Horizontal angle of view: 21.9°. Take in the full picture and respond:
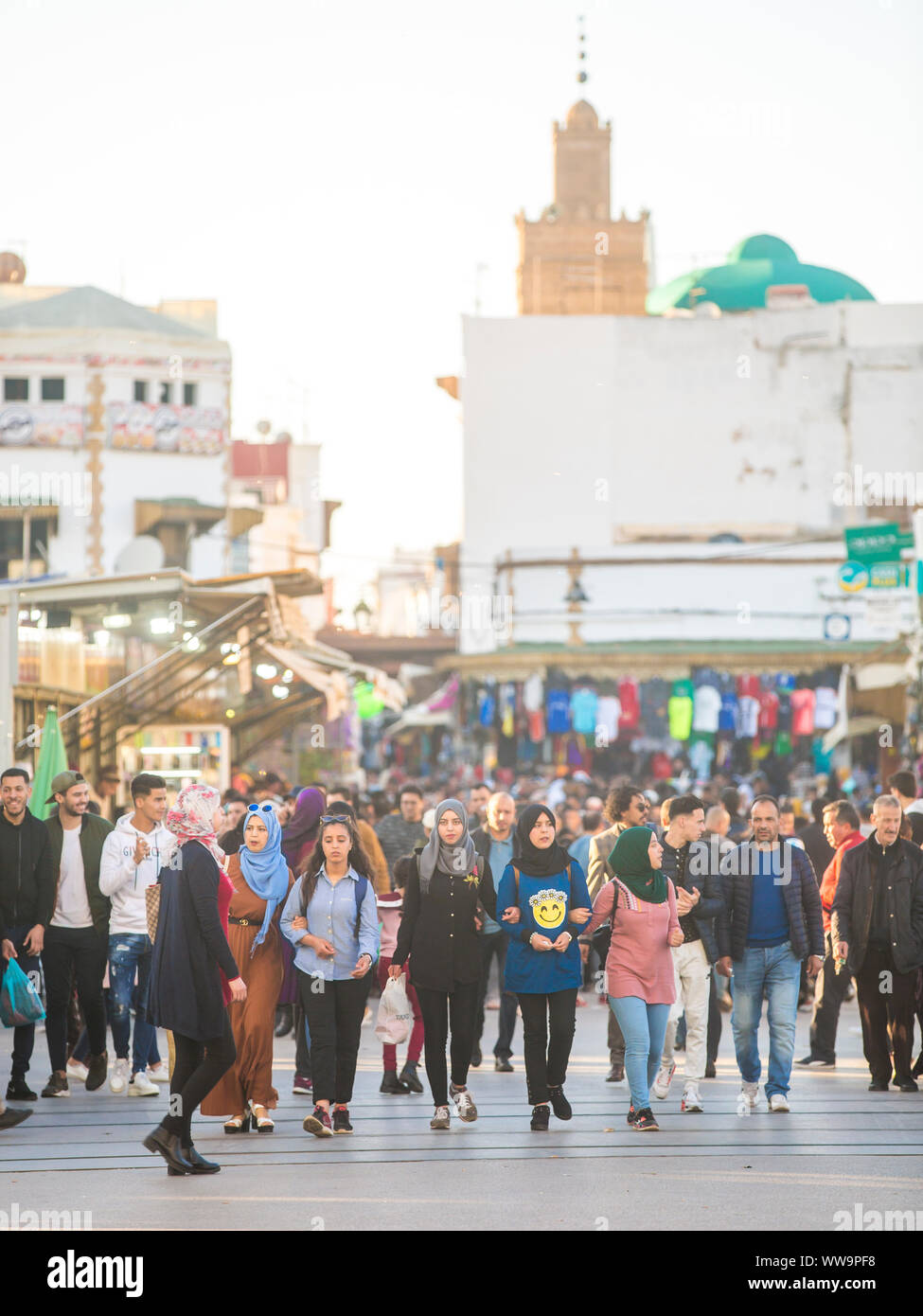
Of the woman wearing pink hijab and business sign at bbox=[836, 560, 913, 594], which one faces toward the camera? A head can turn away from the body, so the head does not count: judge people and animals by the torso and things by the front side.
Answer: the business sign

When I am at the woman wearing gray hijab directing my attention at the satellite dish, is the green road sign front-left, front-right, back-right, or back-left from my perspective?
front-right

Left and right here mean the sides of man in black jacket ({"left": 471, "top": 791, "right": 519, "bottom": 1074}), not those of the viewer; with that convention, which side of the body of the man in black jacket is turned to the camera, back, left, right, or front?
front

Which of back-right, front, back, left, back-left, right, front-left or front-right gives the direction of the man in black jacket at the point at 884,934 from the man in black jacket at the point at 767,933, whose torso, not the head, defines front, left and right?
back-left

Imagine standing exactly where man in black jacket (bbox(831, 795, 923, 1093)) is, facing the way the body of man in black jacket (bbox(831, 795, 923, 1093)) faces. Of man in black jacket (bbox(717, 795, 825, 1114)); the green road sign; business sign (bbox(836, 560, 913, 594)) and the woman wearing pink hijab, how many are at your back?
2

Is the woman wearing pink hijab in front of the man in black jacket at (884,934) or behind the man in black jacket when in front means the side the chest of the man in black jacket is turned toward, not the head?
in front

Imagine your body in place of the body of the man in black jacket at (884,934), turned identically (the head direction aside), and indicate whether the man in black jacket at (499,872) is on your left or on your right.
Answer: on your right

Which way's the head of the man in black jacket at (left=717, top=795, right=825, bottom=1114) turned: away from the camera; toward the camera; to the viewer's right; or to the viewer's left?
toward the camera

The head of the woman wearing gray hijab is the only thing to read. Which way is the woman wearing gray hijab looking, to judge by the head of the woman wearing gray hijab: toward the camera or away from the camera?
toward the camera

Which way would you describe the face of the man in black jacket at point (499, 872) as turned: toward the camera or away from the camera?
toward the camera

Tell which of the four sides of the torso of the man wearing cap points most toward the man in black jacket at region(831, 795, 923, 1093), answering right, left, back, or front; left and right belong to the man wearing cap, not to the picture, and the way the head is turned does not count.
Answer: left

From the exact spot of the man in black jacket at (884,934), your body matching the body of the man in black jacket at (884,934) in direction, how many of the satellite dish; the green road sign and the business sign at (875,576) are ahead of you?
0

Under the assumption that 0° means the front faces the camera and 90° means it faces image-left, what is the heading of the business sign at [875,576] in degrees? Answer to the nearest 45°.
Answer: approximately 0°

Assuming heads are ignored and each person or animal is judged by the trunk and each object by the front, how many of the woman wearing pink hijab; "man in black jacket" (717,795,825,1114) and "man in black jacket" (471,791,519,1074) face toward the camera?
2

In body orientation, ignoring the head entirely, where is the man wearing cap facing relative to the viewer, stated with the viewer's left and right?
facing the viewer
